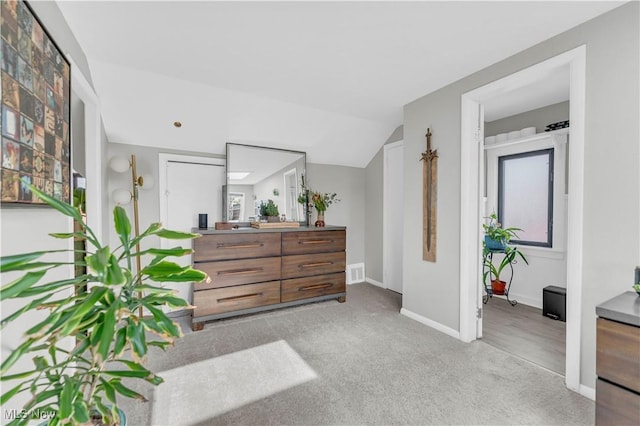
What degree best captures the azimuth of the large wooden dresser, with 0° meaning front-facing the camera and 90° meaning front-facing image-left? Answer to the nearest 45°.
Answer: approximately 315°

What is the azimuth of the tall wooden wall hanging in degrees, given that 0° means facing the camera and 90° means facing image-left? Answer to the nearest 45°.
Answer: approximately 45°

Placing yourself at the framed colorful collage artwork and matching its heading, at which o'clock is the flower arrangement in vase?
The flower arrangement in vase is roughly at 10 o'clock from the framed colorful collage artwork.

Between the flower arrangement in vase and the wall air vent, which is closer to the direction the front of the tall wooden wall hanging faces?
the flower arrangement in vase

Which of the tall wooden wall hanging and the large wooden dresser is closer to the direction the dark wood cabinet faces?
the large wooden dresser
